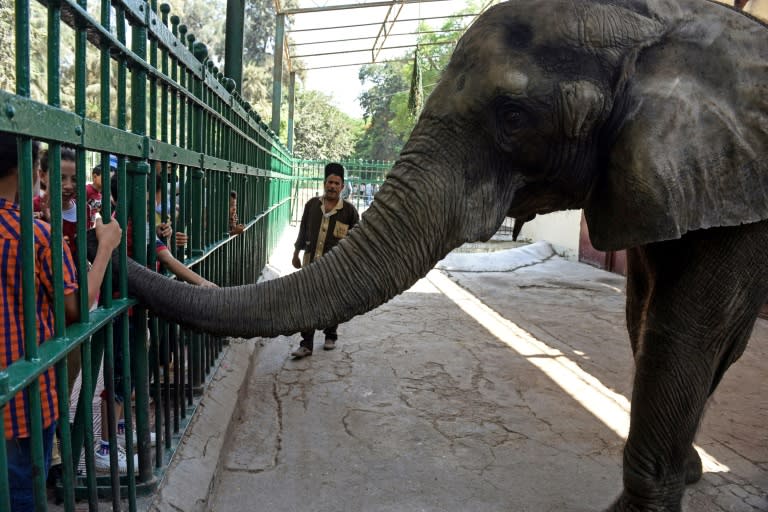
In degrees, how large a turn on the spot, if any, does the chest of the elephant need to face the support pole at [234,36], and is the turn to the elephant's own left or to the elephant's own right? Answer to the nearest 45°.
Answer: approximately 45° to the elephant's own right

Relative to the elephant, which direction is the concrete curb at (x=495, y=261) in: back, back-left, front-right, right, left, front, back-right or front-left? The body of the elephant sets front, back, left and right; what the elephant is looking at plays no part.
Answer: right

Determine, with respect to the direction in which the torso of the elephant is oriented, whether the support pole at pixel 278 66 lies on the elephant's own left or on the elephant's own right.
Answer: on the elephant's own right

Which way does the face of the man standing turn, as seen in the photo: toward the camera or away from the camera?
toward the camera

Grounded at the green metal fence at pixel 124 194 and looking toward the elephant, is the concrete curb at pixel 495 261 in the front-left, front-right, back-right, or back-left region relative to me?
front-left

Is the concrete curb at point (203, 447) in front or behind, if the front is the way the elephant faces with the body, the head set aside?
in front

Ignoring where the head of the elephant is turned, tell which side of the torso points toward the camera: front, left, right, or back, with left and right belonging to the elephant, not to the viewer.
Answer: left

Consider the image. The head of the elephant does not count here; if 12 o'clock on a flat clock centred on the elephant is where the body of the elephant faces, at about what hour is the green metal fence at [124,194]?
The green metal fence is roughly at 12 o'clock from the elephant.

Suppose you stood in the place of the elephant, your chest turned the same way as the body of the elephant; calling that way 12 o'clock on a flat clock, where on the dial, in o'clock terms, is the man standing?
The man standing is roughly at 2 o'clock from the elephant.
